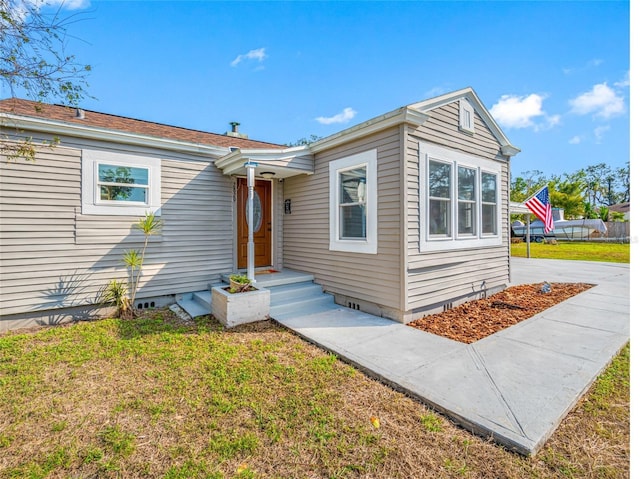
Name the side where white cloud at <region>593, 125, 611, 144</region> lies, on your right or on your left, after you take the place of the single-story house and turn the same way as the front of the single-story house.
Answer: on your left

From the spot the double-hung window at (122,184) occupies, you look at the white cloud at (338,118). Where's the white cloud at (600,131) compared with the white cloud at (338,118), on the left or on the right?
right

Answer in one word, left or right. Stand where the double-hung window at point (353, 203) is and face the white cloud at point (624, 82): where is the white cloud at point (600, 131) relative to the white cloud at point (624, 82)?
left

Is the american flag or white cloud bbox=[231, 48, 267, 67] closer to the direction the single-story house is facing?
the american flag

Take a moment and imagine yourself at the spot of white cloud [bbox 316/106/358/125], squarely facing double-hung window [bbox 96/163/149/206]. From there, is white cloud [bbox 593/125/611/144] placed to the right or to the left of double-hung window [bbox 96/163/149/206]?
left

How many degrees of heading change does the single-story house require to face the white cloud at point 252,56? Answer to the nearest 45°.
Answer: approximately 135° to its left

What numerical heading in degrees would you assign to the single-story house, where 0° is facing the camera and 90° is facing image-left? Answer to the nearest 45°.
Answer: approximately 315°
